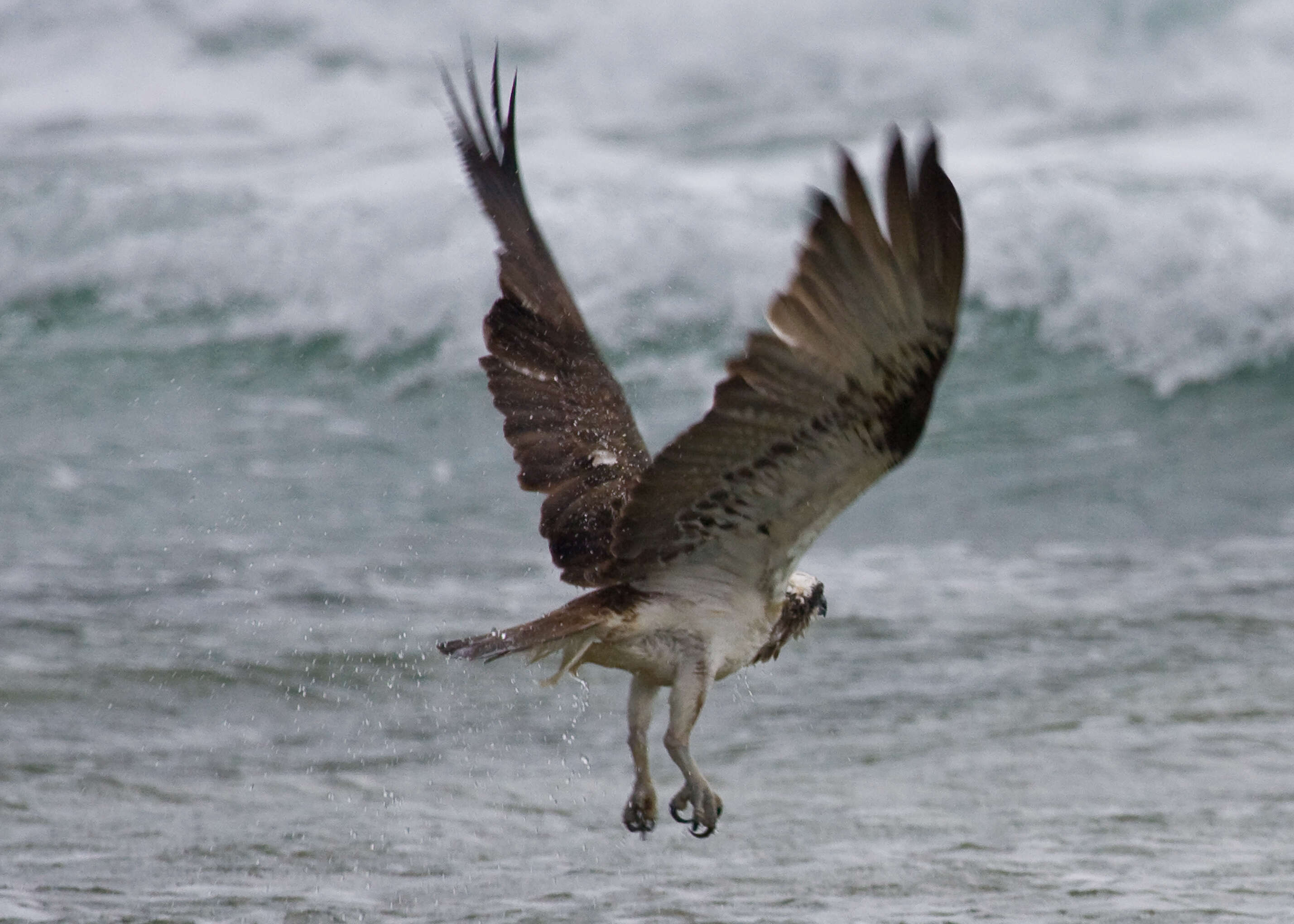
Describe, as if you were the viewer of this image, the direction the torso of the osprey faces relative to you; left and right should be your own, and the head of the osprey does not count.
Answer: facing away from the viewer and to the right of the viewer
